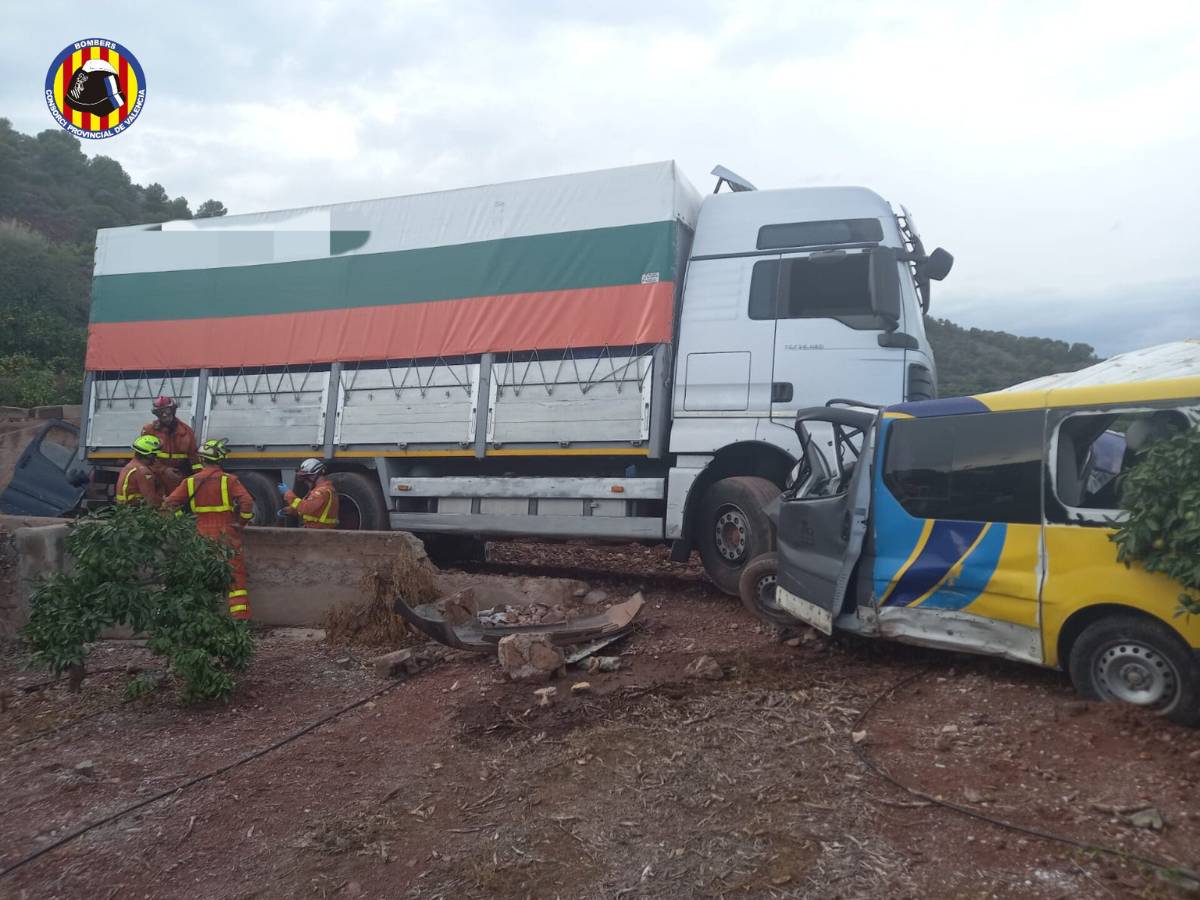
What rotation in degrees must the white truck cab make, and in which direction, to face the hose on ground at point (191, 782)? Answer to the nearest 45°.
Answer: approximately 135° to its right

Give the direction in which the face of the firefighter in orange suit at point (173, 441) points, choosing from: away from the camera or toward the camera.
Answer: toward the camera

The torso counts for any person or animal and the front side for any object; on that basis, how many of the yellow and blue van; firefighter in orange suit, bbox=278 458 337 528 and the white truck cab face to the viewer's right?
1

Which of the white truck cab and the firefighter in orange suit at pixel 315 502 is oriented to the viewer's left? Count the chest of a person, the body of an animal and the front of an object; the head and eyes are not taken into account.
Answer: the firefighter in orange suit

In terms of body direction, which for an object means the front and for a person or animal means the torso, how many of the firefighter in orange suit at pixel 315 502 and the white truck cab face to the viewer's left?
1

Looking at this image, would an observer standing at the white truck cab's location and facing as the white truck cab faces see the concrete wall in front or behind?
behind

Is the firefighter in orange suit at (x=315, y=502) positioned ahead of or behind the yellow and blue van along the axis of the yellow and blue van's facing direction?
ahead

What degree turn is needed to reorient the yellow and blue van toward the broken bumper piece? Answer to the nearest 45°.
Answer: approximately 45° to its left

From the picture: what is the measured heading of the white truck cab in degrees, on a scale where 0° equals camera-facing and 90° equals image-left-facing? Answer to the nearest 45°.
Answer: approximately 270°

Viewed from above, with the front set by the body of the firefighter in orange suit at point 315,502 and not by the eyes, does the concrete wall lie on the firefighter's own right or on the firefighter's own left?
on the firefighter's own left

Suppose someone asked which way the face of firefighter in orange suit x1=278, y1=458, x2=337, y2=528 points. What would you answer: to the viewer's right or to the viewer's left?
to the viewer's left

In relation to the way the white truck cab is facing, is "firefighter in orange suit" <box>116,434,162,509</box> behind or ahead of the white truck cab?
behind

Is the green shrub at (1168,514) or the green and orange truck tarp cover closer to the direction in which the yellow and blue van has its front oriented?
the green and orange truck tarp cover

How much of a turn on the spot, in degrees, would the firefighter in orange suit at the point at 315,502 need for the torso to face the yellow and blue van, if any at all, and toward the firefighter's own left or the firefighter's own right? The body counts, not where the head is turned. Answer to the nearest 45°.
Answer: approximately 135° to the firefighter's own left

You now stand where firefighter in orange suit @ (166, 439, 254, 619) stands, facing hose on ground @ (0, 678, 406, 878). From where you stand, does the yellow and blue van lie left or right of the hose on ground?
left

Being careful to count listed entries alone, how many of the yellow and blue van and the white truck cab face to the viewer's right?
1

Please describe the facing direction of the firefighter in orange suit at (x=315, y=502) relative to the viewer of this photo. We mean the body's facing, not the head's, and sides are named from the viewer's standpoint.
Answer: facing to the left of the viewer

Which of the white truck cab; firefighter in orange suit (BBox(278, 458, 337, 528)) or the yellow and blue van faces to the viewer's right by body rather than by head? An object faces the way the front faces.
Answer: the white truck cab
